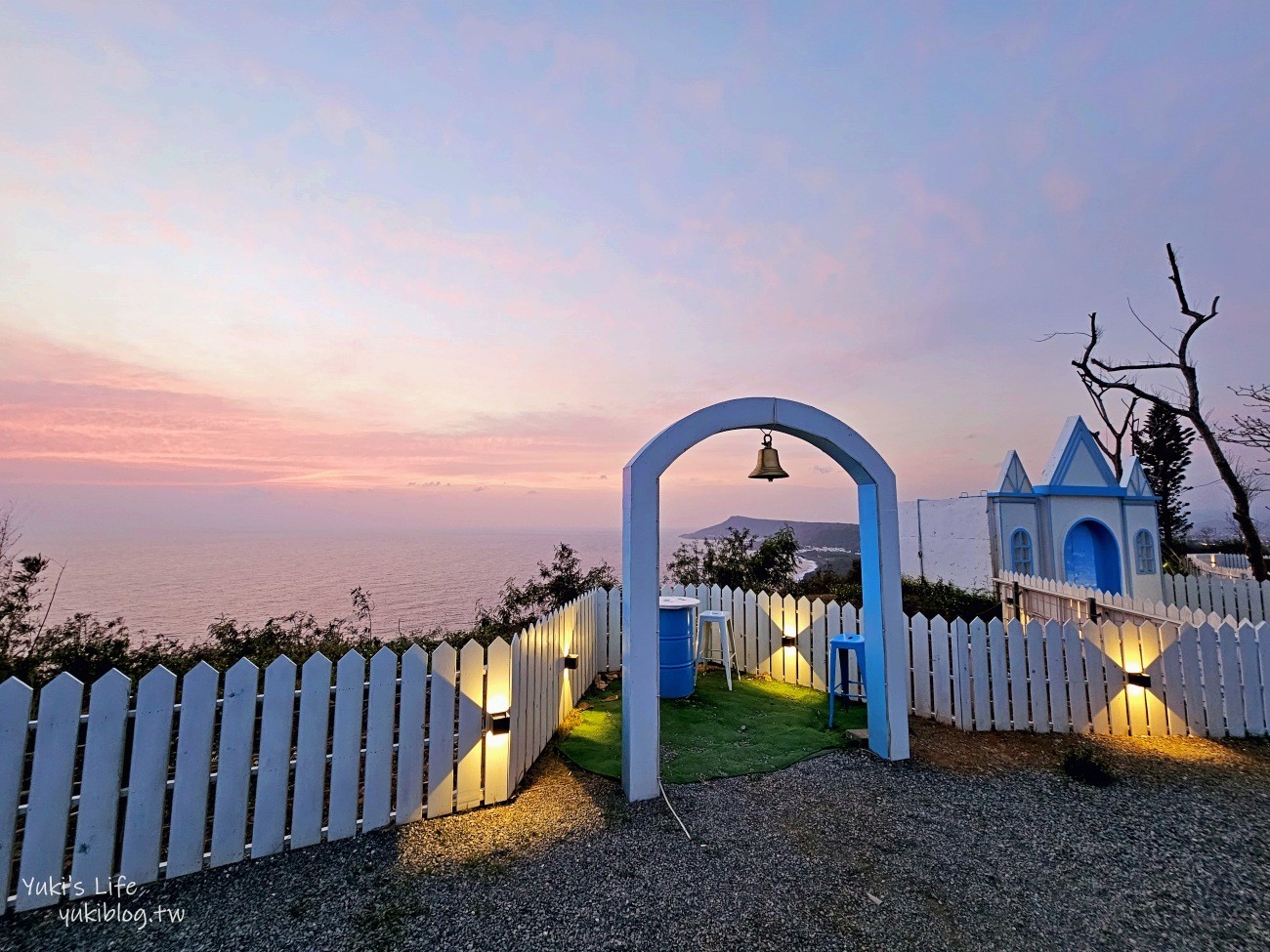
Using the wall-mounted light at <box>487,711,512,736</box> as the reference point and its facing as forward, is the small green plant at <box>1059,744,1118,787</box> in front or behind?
in front

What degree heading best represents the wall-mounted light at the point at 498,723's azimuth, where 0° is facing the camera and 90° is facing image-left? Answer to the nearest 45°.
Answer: approximately 315°

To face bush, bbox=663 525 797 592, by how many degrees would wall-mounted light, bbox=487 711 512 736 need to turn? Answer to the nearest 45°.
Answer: approximately 90° to its left

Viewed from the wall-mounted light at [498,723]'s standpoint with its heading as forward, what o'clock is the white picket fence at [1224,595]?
The white picket fence is roughly at 10 o'clock from the wall-mounted light.

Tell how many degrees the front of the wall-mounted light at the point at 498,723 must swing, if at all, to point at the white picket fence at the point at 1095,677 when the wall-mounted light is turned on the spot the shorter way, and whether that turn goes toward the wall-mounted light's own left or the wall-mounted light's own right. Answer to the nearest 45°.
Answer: approximately 45° to the wall-mounted light's own left

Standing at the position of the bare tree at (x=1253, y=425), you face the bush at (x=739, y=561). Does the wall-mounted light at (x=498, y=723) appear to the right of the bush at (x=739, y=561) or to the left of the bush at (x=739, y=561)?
left

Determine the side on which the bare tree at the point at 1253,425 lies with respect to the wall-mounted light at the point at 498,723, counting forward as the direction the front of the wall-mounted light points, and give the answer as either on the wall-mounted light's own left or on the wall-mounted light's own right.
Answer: on the wall-mounted light's own left

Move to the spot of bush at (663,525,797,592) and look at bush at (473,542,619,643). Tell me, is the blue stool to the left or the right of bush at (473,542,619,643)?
left

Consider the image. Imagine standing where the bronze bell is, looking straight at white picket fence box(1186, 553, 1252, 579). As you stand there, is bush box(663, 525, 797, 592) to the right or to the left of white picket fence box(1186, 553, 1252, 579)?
left

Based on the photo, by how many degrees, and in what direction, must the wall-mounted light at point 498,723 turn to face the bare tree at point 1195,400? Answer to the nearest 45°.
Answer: approximately 45° to its left

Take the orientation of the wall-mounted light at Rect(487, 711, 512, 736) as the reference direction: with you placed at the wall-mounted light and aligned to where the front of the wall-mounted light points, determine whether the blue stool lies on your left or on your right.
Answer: on your left

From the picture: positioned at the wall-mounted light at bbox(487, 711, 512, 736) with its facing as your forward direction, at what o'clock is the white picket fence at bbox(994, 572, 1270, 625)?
The white picket fence is roughly at 10 o'clock from the wall-mounted light.

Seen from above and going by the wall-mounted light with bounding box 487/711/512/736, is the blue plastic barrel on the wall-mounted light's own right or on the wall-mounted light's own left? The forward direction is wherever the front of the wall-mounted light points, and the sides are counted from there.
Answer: on the wall-mounted light's own left
